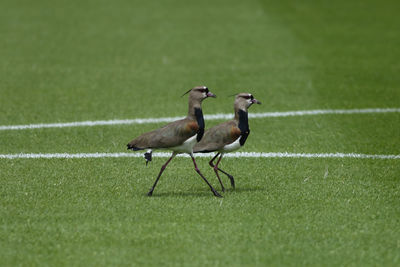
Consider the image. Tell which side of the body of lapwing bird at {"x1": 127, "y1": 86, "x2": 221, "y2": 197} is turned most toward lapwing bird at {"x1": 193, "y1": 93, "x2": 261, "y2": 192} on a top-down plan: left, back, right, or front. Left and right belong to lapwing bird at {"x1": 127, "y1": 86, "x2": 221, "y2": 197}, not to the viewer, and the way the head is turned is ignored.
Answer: front

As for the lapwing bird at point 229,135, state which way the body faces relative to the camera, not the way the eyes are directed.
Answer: to the viewer's right

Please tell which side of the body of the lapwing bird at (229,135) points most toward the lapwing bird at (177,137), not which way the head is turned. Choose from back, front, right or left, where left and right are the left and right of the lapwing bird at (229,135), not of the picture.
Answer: back

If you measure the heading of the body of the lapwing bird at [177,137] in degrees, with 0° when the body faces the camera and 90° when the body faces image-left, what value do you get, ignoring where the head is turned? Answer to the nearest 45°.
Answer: approximately 270°

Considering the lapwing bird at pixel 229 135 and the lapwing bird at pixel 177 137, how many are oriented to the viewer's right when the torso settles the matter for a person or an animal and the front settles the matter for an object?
2
